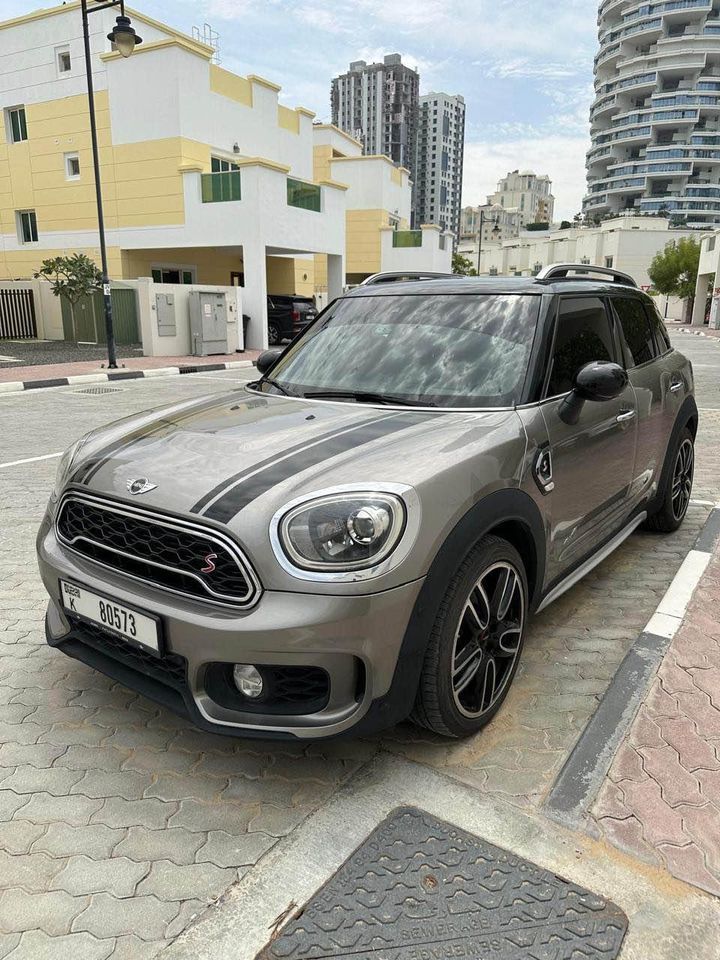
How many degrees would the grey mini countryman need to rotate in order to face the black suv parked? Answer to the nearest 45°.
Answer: approximately 135° to its right

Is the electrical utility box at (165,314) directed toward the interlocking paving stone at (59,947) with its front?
yes

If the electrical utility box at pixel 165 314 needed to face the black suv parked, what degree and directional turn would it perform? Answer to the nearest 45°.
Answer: approximately 135° to its left

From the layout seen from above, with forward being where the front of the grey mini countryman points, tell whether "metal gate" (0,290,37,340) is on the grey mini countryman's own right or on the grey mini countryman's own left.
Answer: on the grey mini countryman's own right

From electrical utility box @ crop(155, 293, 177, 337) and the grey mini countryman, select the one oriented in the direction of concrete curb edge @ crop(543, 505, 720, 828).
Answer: the electrical utility box

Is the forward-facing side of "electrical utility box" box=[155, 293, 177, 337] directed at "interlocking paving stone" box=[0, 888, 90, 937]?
yes

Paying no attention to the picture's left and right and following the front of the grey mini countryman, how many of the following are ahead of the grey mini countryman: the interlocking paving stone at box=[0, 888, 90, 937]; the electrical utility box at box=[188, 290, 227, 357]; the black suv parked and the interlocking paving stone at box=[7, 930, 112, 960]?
2

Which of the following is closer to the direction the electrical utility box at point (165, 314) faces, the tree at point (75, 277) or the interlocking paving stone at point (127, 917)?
the interlocking paving stone

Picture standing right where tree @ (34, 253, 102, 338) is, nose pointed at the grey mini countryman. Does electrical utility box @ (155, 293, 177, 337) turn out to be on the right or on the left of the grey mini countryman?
left

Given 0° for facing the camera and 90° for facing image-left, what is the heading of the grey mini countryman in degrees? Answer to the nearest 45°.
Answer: approximately 45°

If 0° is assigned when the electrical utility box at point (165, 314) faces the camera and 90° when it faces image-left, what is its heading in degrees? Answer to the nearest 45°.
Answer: approximately 0°

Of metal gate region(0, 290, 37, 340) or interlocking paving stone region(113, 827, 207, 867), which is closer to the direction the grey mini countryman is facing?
the interlocking paving stone

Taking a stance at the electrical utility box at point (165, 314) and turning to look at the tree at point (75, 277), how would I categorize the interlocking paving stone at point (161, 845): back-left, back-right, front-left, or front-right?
back-left

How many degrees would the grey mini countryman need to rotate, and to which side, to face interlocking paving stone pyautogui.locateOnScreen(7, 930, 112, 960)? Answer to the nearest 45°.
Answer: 0° — it already faces it
